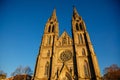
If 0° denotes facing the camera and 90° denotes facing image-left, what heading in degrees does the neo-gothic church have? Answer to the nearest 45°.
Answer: approximately 0°
